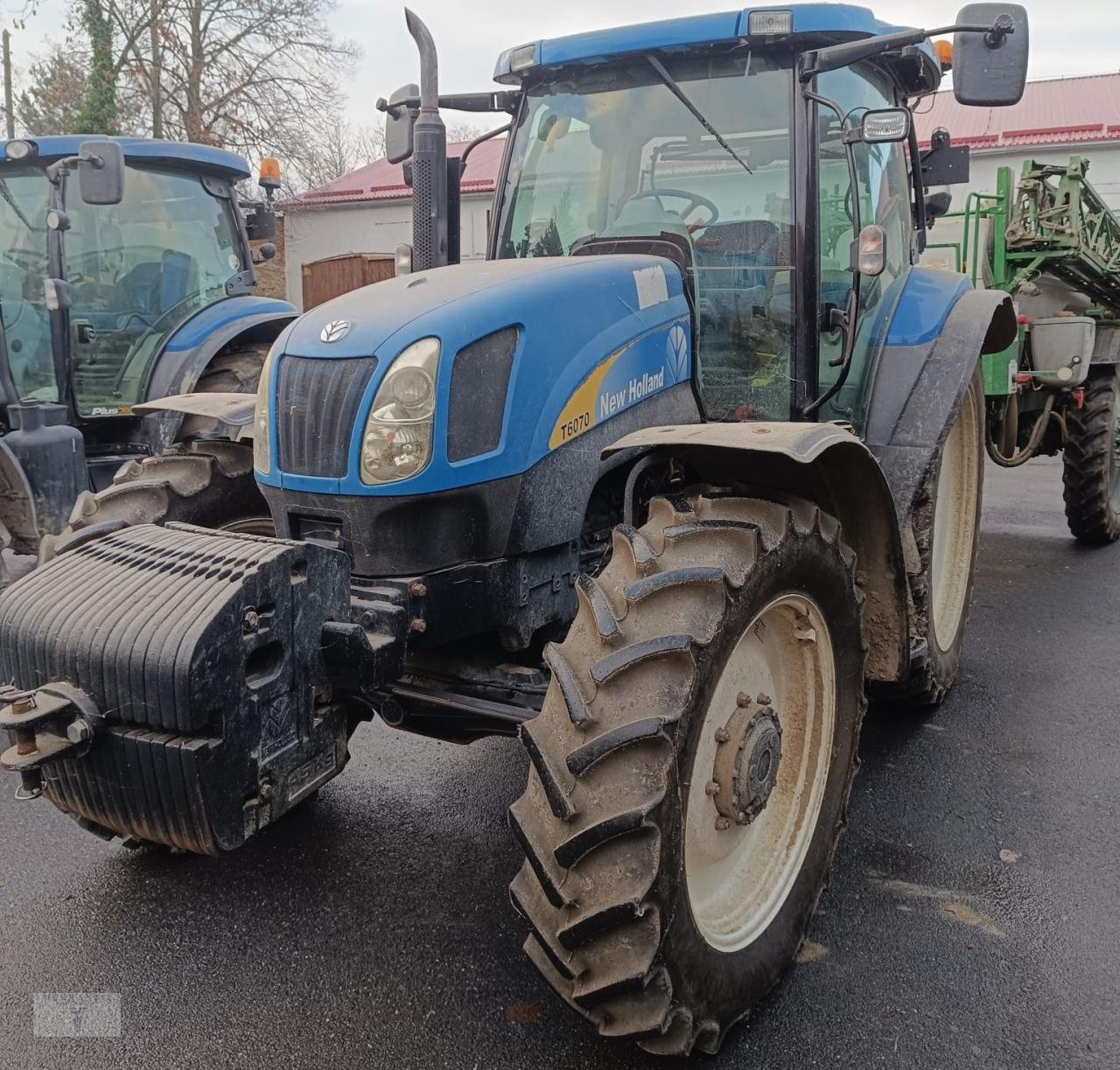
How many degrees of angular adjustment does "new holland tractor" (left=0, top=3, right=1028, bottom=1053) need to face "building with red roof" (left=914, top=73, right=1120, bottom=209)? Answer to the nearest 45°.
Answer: approximately 180°

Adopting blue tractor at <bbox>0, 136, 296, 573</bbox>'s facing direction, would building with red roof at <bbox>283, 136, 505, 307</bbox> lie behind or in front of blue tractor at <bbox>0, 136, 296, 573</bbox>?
behind

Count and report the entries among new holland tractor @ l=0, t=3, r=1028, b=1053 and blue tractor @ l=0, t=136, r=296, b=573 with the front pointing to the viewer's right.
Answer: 0

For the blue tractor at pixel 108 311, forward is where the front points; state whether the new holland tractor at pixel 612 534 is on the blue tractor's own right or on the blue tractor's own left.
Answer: on the blue tractor's own left

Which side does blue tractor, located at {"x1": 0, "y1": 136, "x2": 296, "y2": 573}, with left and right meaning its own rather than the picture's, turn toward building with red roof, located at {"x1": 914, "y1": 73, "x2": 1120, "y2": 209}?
back

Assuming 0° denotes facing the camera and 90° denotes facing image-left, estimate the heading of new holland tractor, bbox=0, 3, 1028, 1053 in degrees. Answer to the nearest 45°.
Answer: approximately 45°

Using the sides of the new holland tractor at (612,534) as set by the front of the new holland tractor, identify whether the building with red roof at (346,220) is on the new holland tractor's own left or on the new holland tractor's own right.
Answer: on the new holland tractor's own right

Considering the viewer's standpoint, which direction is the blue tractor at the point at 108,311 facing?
facing the viewer and to the left of the viewer

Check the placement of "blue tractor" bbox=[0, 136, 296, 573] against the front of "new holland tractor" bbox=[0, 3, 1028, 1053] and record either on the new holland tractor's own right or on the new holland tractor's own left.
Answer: on the new holland tractor's own right
